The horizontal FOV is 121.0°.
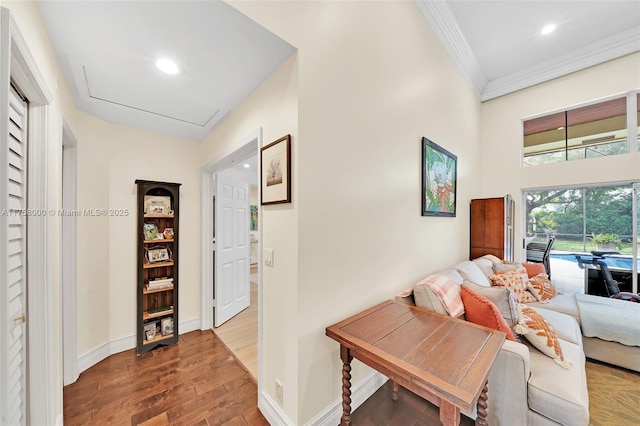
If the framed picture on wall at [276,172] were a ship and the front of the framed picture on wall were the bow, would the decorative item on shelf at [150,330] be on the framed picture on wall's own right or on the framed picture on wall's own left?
on the framed picture on wall's own right

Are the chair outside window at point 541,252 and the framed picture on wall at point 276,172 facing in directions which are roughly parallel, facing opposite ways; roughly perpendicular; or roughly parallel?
roughly perpendicular

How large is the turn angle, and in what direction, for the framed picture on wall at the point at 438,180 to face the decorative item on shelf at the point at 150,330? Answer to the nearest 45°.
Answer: approximately 90° to its right

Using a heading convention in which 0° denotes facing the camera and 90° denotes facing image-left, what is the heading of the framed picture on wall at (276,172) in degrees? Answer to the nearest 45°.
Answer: approximately 45°

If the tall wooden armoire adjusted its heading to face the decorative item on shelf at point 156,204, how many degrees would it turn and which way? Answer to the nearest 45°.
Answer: approximately 135° to its right

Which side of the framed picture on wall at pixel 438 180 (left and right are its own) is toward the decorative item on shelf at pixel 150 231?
right
